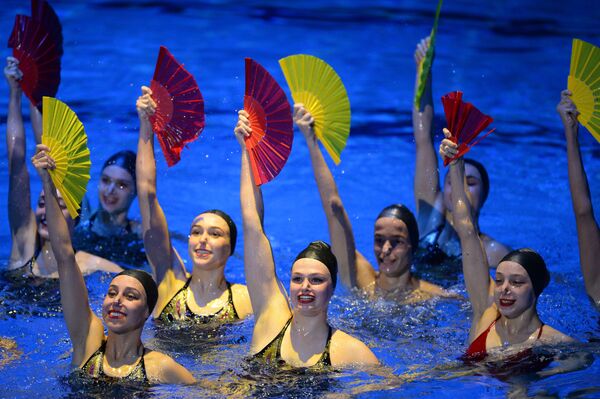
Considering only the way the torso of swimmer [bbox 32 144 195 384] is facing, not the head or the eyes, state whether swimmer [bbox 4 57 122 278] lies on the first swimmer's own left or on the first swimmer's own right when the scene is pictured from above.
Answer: on the first swimmer's own right

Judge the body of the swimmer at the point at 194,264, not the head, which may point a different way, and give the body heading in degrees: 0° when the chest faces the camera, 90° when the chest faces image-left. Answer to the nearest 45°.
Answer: approximately 45°

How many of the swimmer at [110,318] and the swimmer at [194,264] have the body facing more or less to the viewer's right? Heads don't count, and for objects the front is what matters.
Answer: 0

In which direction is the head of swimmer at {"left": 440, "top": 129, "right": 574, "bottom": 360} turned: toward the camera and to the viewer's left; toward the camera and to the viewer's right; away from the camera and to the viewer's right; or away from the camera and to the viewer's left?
toward the camera and to the viewer's left

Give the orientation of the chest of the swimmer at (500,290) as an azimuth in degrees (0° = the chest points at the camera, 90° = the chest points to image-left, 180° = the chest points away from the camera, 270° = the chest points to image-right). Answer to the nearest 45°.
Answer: approximately 45°

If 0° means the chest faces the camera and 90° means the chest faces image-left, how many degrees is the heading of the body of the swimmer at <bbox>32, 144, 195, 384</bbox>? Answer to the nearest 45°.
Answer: approximately 45°

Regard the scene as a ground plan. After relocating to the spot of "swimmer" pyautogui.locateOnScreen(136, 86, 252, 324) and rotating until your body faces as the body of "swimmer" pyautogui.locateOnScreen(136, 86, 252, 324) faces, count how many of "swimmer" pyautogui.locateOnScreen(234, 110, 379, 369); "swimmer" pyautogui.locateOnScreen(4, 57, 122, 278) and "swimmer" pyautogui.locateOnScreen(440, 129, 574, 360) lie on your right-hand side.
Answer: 1
